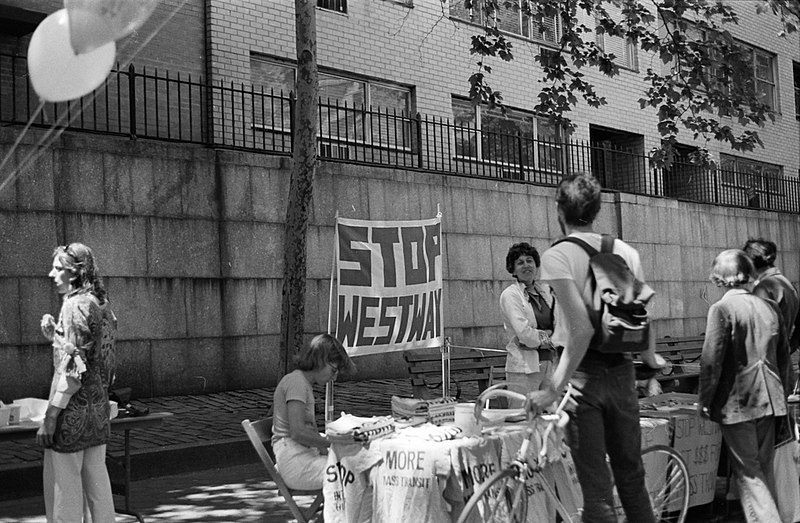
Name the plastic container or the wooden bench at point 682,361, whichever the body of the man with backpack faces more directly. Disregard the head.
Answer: the plastic container

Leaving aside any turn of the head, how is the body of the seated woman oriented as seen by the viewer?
to the viewer's right

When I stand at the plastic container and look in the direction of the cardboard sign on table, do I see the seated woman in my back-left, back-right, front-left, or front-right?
back-left

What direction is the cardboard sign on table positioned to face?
toward the camera

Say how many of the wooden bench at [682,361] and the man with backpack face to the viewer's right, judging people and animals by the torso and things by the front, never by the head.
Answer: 0

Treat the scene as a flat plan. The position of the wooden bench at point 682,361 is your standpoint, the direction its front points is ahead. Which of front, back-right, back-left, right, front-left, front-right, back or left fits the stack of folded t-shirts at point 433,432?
front

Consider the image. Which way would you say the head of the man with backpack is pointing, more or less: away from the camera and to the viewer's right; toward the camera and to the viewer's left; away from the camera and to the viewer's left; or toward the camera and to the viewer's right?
away from the camera and to the viewer's left

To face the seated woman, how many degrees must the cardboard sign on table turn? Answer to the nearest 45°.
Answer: approximately 45° to its right

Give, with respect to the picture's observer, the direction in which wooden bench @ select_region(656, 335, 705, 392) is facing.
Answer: facing the viewer

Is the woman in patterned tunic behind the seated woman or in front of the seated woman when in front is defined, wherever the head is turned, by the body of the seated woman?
behind
